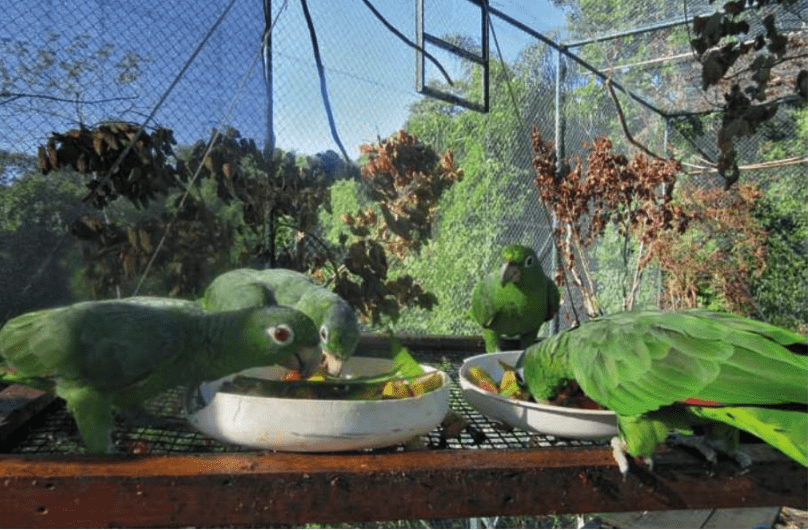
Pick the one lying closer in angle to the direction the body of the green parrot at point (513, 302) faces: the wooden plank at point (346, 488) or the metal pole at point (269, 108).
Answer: the wooden plank

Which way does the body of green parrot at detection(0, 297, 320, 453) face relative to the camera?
to the viewer's right

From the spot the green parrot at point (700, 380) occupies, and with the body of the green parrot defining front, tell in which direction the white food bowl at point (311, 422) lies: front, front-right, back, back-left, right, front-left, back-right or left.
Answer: front-left

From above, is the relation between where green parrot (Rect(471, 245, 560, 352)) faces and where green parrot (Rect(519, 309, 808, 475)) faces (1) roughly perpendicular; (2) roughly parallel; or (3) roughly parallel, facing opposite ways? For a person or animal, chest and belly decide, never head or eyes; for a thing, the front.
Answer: roughly perpendicular

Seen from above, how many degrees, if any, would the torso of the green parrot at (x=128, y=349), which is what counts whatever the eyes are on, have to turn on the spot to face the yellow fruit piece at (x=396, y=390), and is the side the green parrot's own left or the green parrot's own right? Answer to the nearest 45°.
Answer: approximately 45° to the green parrot's own right

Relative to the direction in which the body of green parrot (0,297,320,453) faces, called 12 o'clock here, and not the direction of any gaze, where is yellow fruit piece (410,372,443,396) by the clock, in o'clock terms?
The yellow fruit piece is roughly at 1 o'clock from the green parrot.

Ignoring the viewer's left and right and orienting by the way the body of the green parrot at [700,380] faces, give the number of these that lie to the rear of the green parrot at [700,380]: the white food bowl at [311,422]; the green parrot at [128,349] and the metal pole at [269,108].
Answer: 0

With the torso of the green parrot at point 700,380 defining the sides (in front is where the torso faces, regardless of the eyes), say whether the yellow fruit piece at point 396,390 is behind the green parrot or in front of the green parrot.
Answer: in front

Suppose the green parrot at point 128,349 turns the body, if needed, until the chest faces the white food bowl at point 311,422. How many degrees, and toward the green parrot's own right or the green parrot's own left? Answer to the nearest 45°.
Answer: approximately 45° to the green parrot's own right

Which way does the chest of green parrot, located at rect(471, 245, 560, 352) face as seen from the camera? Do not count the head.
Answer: toward the camera

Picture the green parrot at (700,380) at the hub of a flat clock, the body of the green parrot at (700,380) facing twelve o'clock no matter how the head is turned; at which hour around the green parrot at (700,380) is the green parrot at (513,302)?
the green parrot at (513,302) is roughly at 2 o'clock from the green parrot at (700,380).

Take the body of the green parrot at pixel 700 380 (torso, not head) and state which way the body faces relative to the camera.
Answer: to the viewer's left
